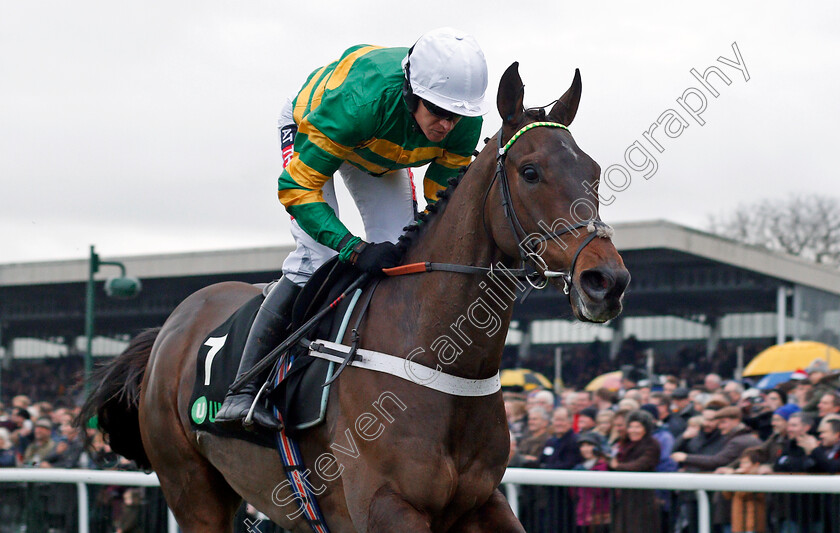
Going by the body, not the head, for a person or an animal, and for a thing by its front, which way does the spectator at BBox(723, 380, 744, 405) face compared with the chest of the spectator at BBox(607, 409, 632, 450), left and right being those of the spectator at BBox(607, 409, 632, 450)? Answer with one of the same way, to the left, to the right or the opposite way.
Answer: the same way

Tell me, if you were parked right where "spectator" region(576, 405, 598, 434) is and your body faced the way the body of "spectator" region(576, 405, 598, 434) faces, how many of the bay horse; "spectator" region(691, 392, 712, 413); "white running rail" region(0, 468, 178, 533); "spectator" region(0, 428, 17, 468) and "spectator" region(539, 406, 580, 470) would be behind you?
1

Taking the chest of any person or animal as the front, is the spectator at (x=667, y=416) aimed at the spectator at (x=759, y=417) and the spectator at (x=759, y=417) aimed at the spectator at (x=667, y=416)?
no

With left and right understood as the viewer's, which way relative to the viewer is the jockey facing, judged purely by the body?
facing the viewer and to the right of the viewer

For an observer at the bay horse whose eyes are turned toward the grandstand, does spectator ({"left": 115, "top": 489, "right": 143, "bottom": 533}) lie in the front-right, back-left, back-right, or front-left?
front-left

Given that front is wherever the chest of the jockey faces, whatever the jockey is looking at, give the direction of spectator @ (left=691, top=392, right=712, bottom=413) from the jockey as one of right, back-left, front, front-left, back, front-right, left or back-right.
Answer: left

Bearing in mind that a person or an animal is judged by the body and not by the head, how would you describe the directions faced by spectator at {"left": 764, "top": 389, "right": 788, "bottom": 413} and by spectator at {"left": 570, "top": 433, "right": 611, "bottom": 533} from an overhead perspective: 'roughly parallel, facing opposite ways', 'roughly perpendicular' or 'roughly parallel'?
roughly parallel

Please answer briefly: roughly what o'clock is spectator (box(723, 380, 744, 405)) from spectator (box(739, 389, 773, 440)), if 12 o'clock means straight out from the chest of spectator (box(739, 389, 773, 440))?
spectator (box(723, 380, 744, 405)) is roughly at 4 o'clock from spectator (box(739, 389, 773, 440)).

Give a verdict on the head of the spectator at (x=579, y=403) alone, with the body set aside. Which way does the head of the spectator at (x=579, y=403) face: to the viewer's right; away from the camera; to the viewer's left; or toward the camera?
toward the camera

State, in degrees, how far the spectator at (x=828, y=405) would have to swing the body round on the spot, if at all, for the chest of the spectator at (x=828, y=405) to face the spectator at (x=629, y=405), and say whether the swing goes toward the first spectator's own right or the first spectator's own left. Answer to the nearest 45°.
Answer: approximately 45° to the first spectator's own right

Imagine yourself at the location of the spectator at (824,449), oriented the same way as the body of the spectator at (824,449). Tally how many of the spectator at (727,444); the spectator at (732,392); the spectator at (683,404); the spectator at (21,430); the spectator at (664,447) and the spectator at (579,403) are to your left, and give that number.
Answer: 0

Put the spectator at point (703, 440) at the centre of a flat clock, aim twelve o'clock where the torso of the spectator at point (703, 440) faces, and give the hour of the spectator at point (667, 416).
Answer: the spectator at point (667, 416) is roughly at 4 o'clock from the spectator at point (703, 440).

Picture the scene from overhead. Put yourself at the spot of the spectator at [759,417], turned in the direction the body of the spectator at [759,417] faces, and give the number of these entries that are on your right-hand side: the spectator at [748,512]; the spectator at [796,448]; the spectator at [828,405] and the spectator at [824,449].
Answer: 0

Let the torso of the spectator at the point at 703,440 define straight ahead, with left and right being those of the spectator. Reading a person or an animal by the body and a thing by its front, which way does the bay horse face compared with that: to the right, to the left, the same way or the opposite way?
to the left

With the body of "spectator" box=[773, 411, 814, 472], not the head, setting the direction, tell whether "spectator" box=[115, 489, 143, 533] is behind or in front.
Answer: in front

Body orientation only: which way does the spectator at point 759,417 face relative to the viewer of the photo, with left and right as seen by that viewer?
facing the viewer and to the left of the viewer

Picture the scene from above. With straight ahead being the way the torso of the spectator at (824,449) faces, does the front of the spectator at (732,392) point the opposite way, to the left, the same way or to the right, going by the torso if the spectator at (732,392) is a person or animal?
the same way

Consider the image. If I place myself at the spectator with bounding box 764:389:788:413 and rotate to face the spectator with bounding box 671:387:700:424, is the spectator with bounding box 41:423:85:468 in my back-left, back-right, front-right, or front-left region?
front-left

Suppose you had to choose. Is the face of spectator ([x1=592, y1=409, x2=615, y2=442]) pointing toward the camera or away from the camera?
toward the camera

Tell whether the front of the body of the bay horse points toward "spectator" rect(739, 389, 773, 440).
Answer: no

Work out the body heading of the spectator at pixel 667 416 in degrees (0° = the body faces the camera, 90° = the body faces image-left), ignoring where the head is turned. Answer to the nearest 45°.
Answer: approximately 45°
